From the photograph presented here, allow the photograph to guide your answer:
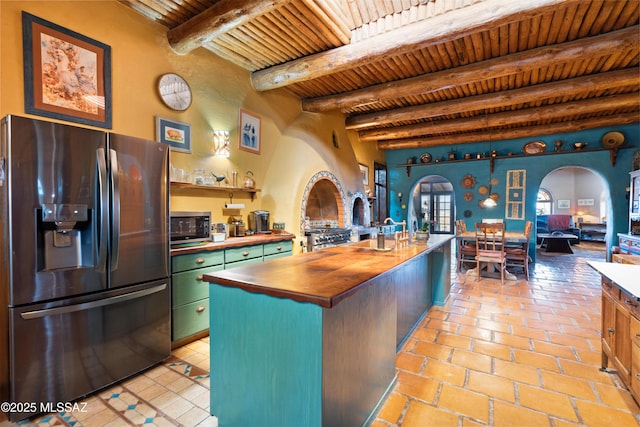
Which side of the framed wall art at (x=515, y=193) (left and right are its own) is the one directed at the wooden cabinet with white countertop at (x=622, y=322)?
front

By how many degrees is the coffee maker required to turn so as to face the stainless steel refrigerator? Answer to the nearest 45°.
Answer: approximately 90° to its right

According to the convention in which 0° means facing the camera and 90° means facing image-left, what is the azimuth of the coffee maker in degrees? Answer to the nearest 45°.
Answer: approximately 315°

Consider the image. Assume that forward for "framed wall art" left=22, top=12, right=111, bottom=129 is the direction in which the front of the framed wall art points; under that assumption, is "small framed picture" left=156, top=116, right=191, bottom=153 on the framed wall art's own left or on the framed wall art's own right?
on the framed wall art's own left

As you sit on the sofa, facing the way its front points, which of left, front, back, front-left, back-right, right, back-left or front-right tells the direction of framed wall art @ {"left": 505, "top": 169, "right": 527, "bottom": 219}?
front

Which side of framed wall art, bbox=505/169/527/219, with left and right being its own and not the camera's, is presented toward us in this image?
front

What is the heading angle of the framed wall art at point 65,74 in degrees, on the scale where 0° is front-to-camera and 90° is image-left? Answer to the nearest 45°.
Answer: approximately 315°

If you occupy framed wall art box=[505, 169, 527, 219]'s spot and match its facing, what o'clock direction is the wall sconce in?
The wall sconce is roughly at 1 o'clock from the framed wall art.

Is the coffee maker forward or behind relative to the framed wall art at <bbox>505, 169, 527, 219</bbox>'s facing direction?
forward

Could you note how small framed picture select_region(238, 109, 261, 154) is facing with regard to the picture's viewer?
facing the viewer and to the right of the viewer
